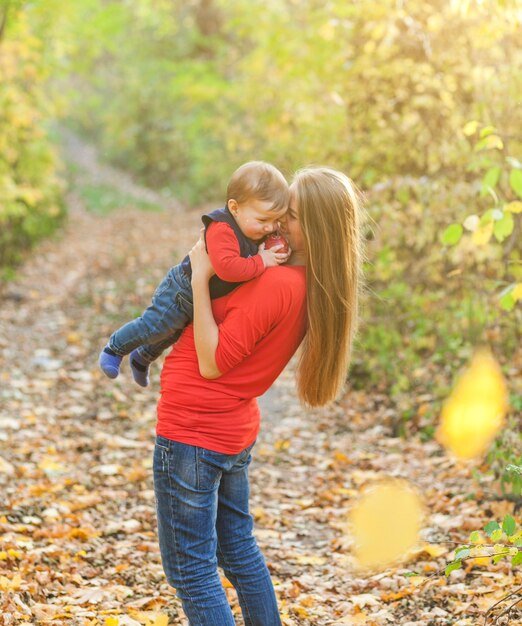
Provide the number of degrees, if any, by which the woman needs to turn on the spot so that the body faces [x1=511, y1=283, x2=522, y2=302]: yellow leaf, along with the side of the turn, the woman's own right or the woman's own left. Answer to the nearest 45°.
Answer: approximately 135° to the woman's own right

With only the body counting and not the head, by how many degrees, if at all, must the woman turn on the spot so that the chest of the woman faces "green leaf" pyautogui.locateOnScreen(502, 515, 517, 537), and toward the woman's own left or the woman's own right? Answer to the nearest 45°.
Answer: approximately 180°

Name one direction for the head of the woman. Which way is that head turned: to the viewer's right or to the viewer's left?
to the viewer's left

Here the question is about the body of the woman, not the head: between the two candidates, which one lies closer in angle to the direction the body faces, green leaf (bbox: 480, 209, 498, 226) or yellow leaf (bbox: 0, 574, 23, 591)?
the yellow leaf

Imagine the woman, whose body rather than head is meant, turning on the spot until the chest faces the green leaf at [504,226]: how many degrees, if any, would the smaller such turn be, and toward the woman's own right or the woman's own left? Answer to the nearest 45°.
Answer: approximately 135° to the woman's own right

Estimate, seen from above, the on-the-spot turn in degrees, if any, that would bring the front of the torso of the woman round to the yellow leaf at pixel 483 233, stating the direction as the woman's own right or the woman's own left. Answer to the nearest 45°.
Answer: approximately 135° to the woman's own right

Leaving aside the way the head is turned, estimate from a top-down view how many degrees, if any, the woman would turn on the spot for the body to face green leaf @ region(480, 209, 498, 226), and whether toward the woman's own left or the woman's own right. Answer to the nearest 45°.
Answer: approximately 135° to the woman's own right

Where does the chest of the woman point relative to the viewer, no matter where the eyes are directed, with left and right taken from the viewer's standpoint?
facing to the left of the viewer

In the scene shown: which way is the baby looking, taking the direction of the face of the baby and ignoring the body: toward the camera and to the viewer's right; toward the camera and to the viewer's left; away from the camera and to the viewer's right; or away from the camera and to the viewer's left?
toward the camera and to the viewer's right
